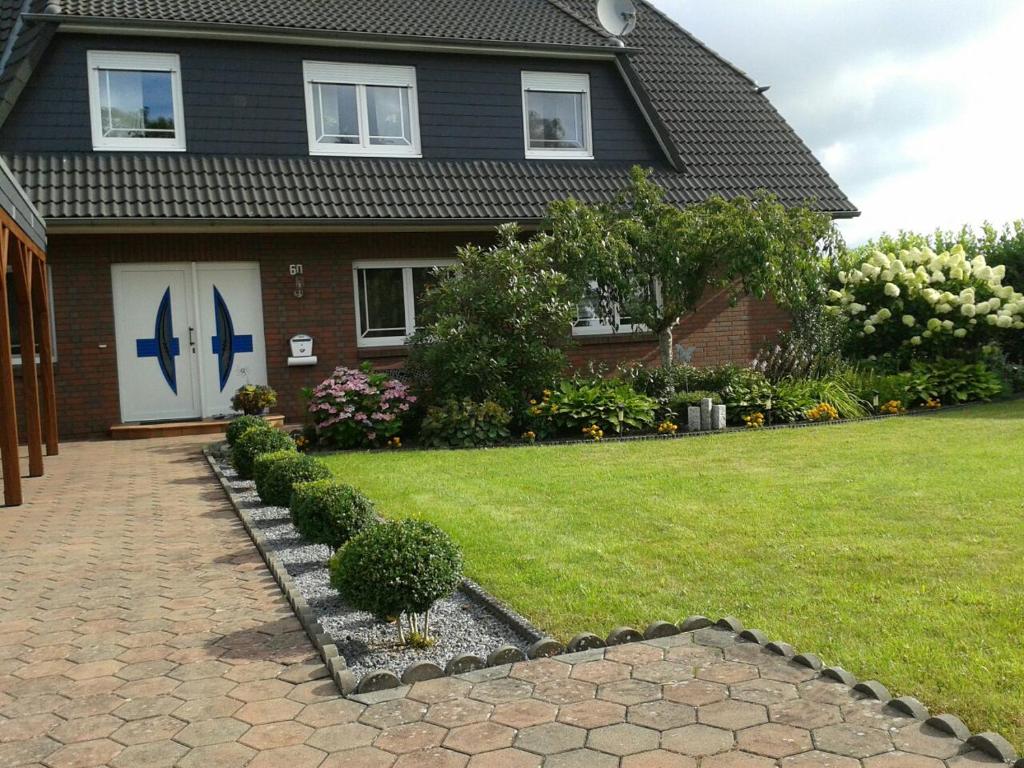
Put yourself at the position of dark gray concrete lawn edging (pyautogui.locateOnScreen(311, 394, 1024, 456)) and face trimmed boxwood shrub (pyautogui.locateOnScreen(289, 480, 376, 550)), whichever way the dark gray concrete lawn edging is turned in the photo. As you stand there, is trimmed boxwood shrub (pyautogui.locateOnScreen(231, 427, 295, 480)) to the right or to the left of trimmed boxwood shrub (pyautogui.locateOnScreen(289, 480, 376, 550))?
right

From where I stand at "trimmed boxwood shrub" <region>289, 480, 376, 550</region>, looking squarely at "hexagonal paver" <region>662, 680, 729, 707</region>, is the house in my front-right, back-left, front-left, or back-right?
back-left

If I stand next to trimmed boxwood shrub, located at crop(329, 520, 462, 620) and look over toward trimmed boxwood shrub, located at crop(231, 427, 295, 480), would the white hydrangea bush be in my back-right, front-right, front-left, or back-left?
front-right

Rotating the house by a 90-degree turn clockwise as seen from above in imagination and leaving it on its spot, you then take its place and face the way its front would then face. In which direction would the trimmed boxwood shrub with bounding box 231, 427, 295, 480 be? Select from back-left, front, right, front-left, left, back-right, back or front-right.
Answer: left

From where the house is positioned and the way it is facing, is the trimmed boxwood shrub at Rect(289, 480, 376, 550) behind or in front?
in front

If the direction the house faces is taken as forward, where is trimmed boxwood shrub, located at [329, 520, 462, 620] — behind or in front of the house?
in front

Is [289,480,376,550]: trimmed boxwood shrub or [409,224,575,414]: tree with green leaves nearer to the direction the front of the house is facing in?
the trimmed boxwood shrub

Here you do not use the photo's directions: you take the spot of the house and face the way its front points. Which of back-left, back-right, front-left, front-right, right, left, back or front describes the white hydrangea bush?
left

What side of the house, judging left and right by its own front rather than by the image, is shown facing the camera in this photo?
front

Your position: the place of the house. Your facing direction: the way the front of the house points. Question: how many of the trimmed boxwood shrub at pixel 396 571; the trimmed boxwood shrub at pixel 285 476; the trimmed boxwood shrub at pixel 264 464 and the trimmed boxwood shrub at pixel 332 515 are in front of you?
4

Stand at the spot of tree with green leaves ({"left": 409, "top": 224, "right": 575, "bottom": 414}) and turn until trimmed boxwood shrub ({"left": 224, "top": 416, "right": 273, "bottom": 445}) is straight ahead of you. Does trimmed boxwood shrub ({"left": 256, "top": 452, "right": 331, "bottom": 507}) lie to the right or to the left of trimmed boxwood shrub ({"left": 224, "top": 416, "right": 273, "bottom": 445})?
left

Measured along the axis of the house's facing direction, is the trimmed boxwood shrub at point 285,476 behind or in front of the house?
in front

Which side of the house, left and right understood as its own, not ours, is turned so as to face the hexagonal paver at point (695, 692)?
front
